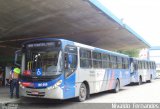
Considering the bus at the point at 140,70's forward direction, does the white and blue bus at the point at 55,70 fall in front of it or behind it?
in front

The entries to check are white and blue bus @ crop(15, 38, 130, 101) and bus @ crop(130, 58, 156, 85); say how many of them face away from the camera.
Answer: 0

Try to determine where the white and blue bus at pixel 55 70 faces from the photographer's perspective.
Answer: facing the viewer and to the left of the viewer

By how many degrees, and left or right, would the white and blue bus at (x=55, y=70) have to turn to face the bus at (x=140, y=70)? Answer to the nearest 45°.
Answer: approximately 180°

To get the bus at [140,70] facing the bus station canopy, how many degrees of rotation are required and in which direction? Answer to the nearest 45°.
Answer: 0° — it already faces it
